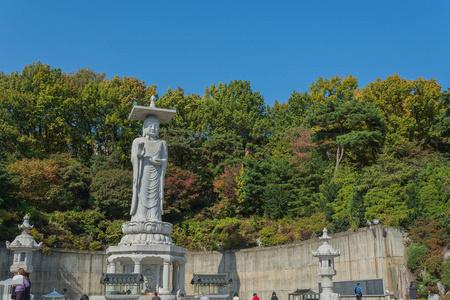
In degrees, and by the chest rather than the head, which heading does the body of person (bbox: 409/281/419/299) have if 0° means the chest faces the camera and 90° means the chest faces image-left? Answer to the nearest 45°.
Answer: approximately 180°

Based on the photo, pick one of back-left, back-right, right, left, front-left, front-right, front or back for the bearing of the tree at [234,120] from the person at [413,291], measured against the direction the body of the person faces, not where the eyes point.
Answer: front-left

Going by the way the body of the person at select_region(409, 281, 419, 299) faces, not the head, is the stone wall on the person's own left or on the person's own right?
on the person's own left

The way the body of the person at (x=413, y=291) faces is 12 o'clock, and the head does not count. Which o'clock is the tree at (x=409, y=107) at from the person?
The tree is roughly at 12 o'clock from the person.

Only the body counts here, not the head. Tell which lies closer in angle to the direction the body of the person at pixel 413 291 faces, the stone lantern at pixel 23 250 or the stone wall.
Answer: the stone wall

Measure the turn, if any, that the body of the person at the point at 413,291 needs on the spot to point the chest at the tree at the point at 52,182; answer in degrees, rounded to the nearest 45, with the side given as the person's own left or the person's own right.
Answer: approximately 90° to the person's own left

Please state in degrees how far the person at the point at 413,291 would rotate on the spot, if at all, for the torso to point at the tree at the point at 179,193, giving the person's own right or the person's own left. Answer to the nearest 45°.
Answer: approximately 45° to the person's own left

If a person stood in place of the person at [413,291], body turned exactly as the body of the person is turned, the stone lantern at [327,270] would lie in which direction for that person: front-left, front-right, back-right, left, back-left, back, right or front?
back-left

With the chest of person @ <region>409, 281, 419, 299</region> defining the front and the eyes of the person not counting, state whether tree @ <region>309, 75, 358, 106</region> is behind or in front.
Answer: in front

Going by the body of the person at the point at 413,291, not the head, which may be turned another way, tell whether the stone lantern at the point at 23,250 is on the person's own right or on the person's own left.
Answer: on the person's own left

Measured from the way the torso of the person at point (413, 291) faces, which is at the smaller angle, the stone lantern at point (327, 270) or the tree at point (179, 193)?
the tree

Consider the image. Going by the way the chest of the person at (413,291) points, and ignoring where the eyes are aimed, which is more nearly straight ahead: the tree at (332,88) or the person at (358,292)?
the tree

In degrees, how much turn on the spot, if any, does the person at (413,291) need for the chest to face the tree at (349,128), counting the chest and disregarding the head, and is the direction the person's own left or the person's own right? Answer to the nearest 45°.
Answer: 0° — they already face it
